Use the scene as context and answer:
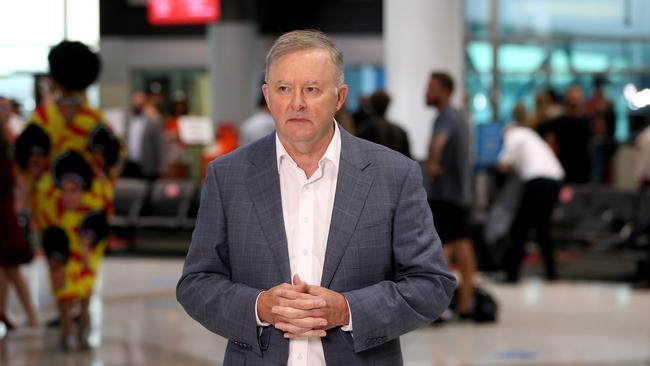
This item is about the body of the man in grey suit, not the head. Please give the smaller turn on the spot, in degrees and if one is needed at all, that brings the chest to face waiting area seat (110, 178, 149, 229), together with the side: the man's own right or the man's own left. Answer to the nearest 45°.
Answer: approximately 180°

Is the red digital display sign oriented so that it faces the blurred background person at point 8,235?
yes

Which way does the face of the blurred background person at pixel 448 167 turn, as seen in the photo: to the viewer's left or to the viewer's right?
to the viewer's left

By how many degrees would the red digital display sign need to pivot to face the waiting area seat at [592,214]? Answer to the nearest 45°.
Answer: approximately 45° to its left

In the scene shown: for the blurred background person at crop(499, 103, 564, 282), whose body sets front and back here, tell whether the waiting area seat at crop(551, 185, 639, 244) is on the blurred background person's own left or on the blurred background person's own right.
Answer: on the blurred background person's own right

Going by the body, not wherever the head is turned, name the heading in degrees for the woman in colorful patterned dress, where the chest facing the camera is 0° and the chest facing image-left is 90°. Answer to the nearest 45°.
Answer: approximately 180°

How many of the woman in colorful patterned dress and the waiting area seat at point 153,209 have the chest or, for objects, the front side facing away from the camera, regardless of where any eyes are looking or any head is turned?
1

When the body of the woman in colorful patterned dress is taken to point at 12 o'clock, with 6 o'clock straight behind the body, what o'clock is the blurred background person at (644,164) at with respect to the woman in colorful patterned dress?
The blurred background person is roughly at 2 o'clock from the woman in colorful patterned dress.

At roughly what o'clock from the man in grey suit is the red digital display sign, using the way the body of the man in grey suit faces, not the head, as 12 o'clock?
The red digital display sign is roughly at 6 o'clock from the man in grey suit.
